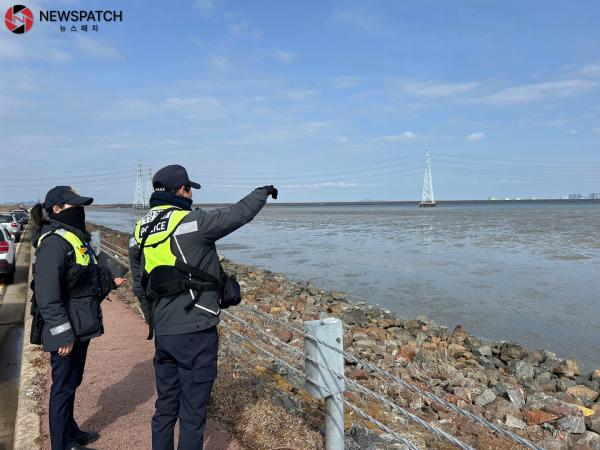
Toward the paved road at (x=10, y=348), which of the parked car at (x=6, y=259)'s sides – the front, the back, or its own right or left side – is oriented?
back

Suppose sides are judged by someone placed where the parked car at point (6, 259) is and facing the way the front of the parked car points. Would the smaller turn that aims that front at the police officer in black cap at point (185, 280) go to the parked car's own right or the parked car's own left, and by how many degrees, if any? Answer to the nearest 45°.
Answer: approximately 180°

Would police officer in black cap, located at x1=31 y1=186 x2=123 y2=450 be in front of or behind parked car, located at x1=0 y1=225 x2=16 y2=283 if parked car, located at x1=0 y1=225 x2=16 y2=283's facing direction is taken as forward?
behind

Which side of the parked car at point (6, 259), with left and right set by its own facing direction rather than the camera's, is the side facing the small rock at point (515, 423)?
back

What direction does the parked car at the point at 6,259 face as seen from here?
away from the camera

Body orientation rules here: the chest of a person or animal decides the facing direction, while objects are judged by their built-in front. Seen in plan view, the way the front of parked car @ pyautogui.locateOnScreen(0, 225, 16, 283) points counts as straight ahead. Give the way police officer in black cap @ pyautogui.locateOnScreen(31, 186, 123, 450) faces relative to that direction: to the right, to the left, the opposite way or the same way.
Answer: to the right

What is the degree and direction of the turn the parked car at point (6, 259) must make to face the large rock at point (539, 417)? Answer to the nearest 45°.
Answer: approximately 135° to its right

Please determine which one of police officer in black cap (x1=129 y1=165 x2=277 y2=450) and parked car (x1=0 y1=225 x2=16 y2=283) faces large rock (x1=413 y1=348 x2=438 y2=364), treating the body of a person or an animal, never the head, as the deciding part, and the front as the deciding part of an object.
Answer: the police officer in black cap

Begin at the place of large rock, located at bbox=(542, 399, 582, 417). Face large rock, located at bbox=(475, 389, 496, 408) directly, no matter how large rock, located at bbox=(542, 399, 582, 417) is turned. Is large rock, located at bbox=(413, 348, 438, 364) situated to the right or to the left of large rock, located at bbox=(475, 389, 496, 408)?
right

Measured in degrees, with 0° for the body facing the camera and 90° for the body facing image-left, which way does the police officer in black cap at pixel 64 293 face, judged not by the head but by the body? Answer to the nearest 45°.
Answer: approximately 270°

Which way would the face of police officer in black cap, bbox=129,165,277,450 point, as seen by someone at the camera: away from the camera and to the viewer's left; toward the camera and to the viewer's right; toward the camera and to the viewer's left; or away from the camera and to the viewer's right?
away from the camera and to the viewer's right

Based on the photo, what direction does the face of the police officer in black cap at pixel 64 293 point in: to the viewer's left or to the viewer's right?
to the viewer's right
